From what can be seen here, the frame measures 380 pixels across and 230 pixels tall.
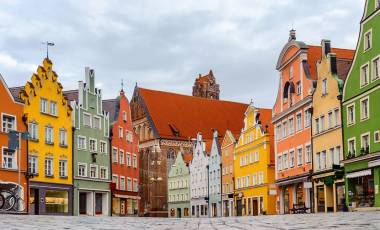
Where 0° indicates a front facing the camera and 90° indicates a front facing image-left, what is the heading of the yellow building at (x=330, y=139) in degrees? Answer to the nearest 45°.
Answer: approximately 45°

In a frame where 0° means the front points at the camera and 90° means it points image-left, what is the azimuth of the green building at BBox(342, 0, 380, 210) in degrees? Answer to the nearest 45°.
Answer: approximately 45°
